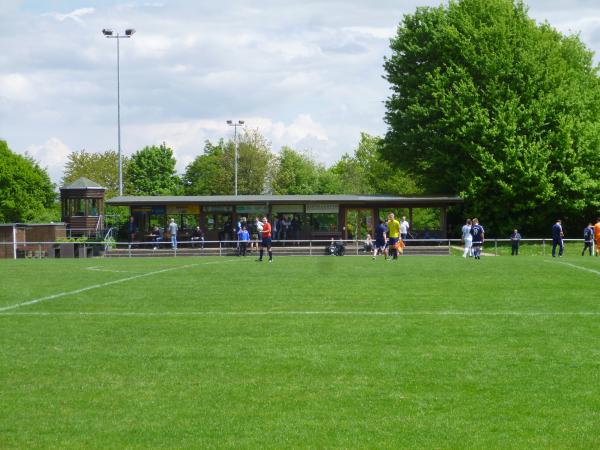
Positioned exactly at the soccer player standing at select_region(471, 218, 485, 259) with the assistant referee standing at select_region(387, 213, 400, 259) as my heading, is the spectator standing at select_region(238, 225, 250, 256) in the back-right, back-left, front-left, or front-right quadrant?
front-right

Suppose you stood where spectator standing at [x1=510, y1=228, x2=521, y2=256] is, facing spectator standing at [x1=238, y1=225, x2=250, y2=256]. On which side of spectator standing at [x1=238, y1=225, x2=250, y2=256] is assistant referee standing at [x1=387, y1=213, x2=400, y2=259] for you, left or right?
left

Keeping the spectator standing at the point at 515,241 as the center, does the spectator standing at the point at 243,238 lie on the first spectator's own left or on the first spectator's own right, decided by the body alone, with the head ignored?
on the first spectator's own right

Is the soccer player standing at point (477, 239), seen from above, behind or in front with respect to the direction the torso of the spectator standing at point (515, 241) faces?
in front

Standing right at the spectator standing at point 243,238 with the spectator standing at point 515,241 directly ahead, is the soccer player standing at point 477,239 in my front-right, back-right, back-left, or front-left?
front-right

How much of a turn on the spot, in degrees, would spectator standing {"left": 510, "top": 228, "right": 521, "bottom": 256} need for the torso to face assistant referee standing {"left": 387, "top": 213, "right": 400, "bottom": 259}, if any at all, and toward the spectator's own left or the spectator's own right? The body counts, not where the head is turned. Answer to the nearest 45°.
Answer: approximately 45° to the spectator's own right

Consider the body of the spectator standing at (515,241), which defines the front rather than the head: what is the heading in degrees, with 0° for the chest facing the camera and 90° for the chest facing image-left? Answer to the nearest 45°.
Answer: approximately 0°
